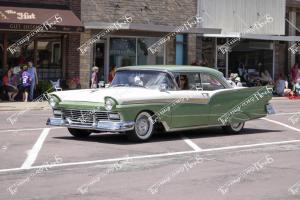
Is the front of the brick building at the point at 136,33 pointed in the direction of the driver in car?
yes

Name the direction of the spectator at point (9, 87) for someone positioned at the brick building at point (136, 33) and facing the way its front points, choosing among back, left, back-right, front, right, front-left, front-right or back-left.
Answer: front-right

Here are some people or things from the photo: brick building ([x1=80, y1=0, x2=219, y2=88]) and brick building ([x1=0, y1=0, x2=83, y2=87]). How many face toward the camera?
2

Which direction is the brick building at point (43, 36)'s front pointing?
toward the camera

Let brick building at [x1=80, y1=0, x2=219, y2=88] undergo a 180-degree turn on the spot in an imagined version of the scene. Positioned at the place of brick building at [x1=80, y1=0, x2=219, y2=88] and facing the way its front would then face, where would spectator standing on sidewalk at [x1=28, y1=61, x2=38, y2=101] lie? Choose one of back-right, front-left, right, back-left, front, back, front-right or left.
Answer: back-left

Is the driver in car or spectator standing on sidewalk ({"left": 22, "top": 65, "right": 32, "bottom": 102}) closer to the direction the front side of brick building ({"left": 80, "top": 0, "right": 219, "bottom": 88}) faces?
the driver in car

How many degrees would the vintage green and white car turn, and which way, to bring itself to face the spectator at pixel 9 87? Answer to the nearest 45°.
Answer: approximately 90° to its right

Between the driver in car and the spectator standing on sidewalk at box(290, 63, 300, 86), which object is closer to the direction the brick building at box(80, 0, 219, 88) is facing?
the driver in car

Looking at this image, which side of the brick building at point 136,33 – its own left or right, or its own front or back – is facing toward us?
front

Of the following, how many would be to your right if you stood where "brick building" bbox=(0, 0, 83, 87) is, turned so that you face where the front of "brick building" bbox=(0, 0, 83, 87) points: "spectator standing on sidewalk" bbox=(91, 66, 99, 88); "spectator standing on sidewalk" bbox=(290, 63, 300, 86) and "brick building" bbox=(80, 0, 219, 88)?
0

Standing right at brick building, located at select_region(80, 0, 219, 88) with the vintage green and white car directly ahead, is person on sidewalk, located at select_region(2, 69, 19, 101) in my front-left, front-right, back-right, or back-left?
front-right

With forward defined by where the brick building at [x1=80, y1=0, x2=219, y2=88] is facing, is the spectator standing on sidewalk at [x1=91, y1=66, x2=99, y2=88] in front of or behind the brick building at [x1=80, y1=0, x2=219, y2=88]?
in front

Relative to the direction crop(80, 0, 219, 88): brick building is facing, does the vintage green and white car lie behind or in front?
in front

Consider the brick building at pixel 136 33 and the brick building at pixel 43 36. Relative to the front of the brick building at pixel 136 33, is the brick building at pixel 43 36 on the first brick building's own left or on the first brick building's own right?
on the first brick building's own right
